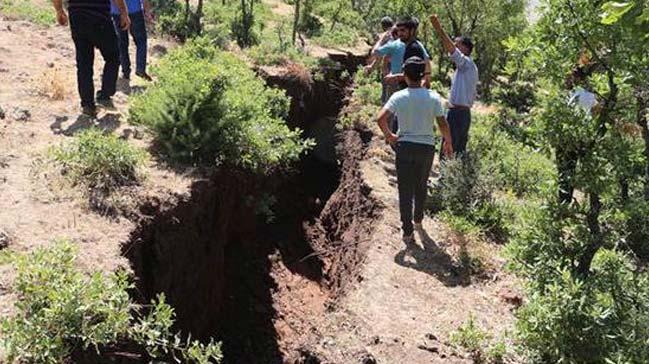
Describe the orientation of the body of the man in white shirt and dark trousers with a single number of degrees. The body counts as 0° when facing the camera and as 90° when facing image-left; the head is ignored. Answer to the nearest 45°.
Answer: approximately 90°

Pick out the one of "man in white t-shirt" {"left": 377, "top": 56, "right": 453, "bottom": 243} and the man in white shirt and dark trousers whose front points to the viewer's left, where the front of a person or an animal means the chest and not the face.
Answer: the man in white shirt and dark trousers

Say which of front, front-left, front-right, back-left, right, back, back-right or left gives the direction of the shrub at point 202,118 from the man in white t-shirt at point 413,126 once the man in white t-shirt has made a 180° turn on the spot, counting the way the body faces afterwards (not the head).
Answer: right

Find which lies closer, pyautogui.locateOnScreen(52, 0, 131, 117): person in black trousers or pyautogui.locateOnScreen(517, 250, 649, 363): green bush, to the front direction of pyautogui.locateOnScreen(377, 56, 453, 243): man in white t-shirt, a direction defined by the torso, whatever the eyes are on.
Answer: the person in black trousers

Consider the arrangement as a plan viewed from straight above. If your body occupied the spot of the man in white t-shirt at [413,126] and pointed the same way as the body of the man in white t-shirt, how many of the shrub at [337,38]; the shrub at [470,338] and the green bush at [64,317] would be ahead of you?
1

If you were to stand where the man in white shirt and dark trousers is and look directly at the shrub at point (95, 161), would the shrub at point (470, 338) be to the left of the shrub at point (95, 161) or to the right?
left

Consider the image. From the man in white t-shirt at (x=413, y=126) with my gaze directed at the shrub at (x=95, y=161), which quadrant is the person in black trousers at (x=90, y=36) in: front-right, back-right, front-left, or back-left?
front-right

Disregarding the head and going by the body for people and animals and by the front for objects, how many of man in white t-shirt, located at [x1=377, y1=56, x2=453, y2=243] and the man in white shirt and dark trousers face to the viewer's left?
1

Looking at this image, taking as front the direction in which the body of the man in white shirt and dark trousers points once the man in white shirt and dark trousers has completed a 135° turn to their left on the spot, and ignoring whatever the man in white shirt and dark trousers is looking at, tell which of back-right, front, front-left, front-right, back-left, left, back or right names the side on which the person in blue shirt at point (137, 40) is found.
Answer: back-right

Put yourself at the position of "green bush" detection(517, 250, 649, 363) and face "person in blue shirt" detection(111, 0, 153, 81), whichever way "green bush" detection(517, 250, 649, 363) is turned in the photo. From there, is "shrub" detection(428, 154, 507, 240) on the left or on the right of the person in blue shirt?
right

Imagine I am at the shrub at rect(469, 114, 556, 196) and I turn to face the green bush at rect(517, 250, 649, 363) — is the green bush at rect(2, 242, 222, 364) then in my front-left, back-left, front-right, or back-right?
front-right

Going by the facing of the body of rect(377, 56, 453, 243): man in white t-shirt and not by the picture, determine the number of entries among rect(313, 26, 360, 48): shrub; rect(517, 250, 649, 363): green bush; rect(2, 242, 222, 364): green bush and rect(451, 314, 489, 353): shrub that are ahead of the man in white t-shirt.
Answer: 1

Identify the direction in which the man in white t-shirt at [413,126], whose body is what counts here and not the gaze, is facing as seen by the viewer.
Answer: away from the camera

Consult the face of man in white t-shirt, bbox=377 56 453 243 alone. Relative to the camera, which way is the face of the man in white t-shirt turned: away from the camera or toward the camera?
away from the camera

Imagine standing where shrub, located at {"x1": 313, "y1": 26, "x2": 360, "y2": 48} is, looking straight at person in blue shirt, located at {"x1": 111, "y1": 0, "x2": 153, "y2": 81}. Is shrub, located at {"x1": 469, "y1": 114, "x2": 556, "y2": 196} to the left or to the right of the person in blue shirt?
left
